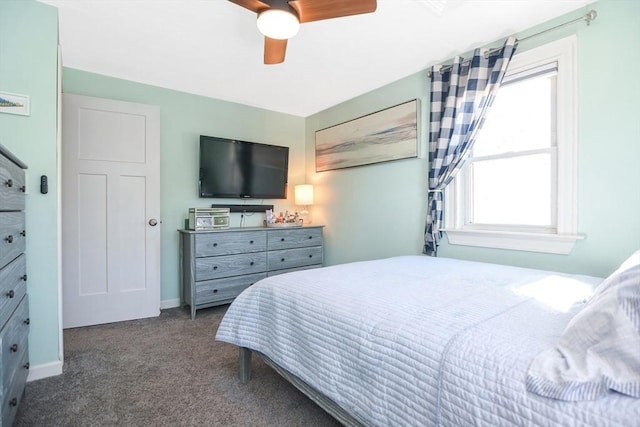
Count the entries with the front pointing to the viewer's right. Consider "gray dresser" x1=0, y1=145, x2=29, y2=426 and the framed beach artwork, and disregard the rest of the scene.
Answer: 1

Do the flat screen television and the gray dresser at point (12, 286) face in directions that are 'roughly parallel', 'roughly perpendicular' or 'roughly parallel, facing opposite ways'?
roughly perpendicular

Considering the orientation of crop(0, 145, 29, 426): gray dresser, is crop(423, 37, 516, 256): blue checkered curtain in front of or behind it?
in front

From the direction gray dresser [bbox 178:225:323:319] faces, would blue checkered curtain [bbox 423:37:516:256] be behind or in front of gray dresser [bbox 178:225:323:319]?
in front

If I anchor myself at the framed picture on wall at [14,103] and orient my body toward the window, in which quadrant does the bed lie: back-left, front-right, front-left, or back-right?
front-right

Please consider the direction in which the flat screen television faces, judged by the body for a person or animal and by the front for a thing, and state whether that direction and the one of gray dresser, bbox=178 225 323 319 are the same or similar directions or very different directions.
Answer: same or similar directions

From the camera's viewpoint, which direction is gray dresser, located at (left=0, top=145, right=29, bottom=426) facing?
to the viewer's right

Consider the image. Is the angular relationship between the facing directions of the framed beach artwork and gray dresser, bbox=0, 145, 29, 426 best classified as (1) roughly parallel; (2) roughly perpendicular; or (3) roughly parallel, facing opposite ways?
roughly parallel, facing opposite ways

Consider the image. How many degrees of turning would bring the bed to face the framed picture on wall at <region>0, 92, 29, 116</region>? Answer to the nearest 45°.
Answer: approximately 45° to its left

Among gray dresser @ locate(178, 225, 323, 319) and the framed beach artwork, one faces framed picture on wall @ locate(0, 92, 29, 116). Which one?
the framed beach artwork

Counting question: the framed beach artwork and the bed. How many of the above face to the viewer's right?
0

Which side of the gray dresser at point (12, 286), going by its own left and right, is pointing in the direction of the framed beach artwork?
front

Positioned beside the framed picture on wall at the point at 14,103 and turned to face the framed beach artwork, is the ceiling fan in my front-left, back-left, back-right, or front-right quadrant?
front-right

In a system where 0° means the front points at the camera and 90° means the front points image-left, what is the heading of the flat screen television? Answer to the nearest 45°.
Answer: approximately 315°

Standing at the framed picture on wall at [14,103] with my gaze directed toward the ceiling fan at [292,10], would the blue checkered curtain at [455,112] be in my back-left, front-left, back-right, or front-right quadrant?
front-left

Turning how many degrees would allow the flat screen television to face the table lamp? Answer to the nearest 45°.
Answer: approximately 45° to its left

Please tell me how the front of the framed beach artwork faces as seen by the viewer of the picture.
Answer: facing the viewer and to the left of the viewer

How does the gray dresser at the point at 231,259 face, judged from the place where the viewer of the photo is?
facing the viewer and to the right of the viewer
